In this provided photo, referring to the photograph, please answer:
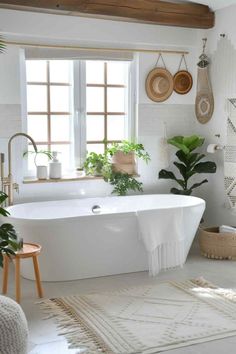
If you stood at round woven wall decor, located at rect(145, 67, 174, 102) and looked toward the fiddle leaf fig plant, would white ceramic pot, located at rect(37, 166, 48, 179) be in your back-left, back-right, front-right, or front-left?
back-right

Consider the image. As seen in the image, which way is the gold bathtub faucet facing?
to the viewer's right

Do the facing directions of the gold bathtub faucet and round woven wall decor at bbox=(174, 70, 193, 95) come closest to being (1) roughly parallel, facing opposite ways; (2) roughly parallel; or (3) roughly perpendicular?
roughly perpendicular

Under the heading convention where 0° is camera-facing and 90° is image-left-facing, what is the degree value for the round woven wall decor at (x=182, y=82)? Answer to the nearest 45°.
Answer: approximately 0°

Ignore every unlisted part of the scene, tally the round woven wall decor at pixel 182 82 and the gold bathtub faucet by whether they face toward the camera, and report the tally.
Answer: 1

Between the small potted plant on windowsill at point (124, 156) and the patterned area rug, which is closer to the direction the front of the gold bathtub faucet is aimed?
the small potted plant on windowsill

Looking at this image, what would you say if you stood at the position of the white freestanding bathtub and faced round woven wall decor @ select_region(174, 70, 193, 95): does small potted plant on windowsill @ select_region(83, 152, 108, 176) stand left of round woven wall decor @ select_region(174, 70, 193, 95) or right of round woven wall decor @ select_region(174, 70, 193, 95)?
left

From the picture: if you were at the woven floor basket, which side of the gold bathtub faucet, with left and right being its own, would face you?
front

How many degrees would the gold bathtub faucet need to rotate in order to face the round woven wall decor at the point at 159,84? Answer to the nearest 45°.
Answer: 0° — it already faces it

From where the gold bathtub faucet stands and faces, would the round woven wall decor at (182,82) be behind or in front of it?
in front
